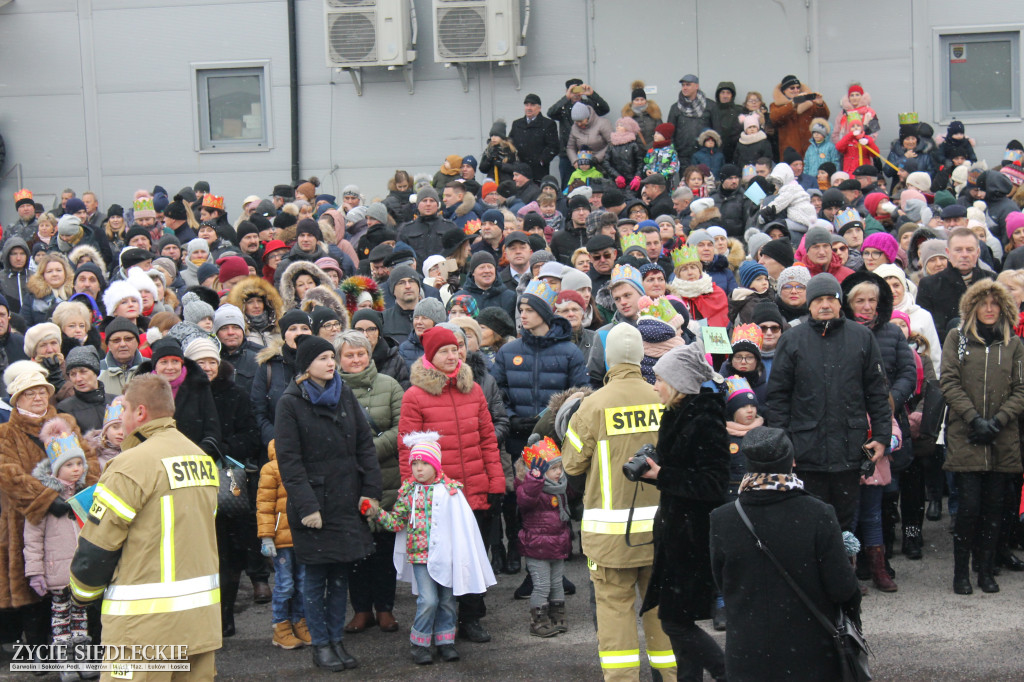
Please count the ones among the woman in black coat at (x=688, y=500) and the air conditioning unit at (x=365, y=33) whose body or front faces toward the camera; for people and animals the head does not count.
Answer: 1

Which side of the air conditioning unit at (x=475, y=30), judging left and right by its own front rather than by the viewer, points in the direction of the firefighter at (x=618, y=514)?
front

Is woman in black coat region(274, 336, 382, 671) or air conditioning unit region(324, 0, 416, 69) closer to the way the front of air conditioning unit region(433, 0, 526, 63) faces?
the woman in black coat

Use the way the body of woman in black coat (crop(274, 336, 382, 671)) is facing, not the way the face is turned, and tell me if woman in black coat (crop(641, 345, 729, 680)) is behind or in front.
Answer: in front

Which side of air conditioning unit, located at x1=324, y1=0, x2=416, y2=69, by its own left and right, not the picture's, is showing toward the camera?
front

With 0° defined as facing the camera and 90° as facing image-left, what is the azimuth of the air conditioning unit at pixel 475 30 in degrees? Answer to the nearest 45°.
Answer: approximately 0°

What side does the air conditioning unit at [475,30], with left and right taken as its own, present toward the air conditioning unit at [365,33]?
right

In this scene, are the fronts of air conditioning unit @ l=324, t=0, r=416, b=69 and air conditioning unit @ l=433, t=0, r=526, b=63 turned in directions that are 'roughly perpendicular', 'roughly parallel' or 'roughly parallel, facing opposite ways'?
roughly parallel

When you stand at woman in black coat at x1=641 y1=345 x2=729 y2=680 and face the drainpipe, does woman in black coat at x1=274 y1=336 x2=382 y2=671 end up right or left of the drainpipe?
left

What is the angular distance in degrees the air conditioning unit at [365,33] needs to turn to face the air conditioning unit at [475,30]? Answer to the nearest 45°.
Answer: approximately 90° to its left

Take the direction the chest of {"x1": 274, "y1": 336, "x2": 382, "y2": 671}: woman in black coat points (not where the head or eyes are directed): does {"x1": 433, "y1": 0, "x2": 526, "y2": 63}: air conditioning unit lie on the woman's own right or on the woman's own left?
on the woman's own left

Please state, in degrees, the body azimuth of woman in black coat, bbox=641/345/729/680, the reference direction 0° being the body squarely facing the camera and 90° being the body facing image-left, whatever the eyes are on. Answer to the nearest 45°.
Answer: approximately 90°

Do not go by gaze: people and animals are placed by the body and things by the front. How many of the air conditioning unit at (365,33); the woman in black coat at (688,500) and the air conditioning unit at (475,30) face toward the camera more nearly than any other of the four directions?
2

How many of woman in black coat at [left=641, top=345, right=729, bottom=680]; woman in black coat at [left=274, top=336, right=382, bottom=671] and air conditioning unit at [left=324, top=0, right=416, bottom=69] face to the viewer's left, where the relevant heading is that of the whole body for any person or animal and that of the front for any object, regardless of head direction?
1

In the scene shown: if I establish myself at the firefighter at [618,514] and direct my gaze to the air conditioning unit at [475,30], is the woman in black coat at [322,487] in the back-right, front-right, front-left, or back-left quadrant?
front-left

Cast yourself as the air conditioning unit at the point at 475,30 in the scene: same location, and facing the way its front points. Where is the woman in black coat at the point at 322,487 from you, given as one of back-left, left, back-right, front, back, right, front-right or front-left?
front

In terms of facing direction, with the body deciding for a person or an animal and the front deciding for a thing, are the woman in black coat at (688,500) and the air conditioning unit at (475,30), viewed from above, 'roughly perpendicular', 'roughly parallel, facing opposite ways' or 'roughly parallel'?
roughly perpendicular

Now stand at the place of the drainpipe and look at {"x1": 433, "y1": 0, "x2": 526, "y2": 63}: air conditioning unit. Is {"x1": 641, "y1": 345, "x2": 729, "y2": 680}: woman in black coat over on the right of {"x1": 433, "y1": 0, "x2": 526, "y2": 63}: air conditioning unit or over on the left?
right

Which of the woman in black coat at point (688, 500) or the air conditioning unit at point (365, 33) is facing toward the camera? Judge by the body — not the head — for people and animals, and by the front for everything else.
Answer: the air conditioning unit
